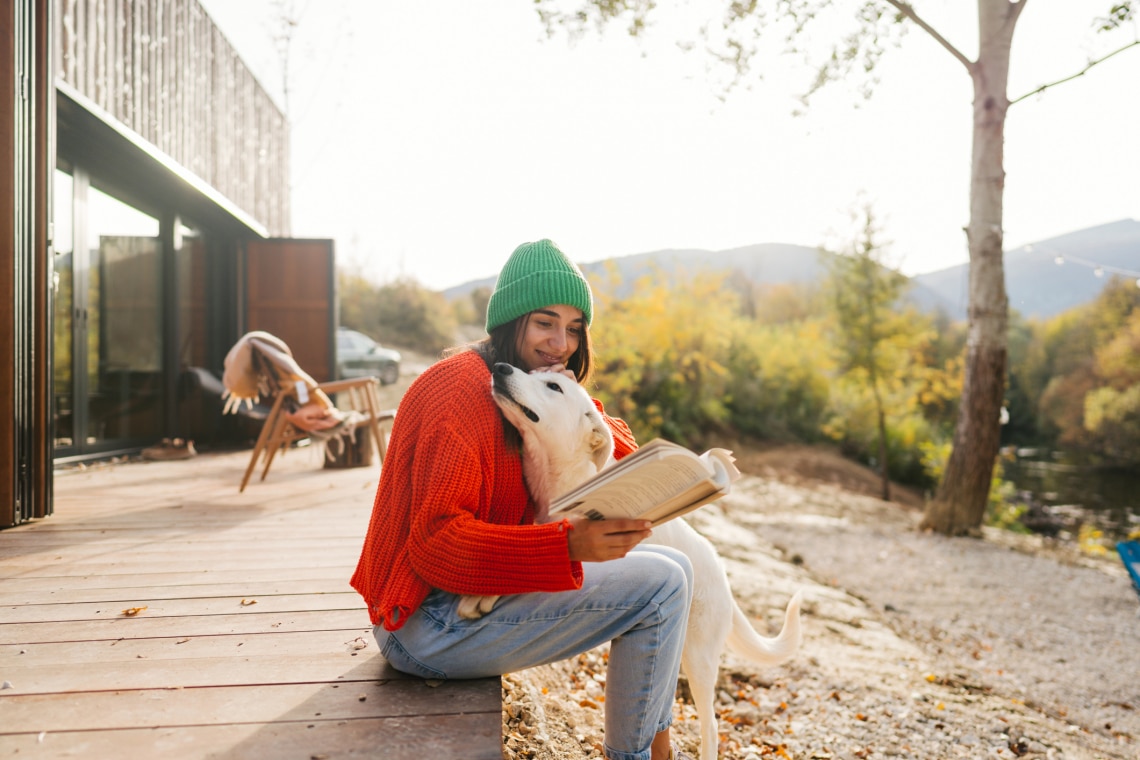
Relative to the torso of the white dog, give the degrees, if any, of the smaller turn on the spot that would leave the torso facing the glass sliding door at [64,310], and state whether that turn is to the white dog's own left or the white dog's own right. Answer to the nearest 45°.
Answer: approximately 45° to the white dog's own right

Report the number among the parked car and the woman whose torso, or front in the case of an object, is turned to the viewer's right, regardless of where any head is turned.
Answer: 2

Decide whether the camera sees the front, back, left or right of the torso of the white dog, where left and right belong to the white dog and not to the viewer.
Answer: left

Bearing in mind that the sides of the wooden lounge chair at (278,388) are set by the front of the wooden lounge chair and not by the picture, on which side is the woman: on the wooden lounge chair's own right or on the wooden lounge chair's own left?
on the wooden lounge chair's own right

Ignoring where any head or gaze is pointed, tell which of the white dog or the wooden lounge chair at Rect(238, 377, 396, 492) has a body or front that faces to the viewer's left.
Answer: the white dog

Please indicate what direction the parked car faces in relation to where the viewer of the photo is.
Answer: facing to the right of the viewer

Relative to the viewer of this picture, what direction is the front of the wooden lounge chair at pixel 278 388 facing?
facing away from the viewer and to the right of the viewer

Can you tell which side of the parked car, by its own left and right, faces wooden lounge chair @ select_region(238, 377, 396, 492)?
right

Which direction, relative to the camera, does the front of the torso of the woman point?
to the viewer's right
